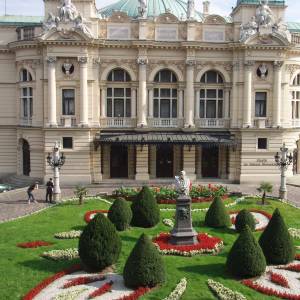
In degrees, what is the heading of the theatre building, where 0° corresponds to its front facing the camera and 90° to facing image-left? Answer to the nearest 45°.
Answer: approximately 0°

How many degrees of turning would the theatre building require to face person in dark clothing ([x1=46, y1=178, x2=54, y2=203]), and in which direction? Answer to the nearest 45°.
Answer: approximately 45° to its right

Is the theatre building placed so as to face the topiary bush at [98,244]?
yes

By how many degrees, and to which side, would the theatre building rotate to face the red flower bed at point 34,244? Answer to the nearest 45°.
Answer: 0° — it already faces it

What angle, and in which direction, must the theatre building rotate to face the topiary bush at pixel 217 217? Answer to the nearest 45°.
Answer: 0° — it already faces it

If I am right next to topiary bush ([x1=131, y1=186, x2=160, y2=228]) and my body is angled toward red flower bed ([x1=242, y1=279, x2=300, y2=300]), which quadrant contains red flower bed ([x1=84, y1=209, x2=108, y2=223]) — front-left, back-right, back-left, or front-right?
back-right

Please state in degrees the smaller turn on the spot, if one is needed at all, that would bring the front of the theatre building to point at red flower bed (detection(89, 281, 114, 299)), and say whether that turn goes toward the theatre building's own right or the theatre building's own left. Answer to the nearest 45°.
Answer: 0° — it already faces it
